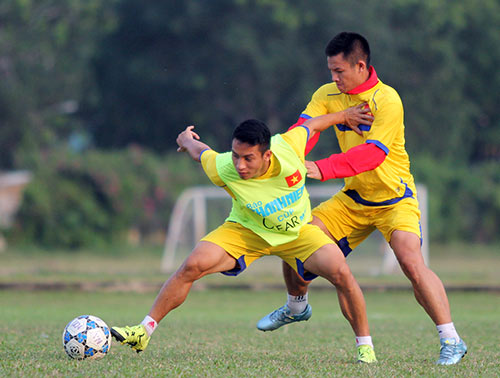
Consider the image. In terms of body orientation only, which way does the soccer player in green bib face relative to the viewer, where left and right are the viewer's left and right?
facing the viewer

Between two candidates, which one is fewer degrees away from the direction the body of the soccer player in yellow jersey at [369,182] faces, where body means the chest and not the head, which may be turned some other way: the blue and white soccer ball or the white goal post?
the blue and white soccer ball

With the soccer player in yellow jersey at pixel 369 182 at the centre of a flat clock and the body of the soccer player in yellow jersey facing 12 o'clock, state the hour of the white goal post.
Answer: The white goal post is roughly at 4 o'clock from the soccer player in yellow jersey.

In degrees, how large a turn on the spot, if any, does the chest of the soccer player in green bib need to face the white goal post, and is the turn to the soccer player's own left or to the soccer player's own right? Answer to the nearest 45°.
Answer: approximately 180°

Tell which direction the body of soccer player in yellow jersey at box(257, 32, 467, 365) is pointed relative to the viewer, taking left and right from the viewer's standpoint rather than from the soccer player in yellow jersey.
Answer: facing the viewer and to the left of the viewer

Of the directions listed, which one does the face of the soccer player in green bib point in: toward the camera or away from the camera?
toward the camera

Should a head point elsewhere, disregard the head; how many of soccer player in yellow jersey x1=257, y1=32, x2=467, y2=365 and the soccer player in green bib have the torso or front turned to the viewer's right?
0

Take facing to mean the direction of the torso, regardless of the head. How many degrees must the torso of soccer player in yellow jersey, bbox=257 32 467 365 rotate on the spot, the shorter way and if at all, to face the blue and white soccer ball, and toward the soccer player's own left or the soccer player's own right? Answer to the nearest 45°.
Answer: approximately 45° to the soccer player's own right

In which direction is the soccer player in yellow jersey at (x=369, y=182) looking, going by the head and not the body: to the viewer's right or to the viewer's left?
to the viewer's left

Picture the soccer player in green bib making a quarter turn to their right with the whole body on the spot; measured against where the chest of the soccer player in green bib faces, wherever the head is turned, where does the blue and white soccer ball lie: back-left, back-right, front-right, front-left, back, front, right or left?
front

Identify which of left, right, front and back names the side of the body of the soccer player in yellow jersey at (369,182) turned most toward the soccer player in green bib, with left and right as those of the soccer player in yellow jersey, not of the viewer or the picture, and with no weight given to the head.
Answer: front
